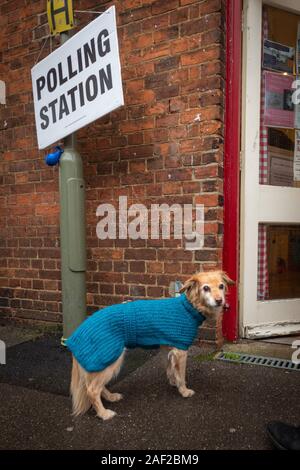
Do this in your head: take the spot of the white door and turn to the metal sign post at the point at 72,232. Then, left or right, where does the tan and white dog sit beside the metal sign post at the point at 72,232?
left

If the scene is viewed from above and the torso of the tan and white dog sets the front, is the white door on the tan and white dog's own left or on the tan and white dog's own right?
on the tan and white dog's own left

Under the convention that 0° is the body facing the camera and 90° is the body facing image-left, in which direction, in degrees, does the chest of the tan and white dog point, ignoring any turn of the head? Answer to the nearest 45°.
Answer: approximately 270°

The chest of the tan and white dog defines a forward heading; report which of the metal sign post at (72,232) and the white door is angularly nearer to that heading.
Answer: the white door

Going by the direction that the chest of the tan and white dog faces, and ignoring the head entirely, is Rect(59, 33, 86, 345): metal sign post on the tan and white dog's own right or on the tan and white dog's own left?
on the tan and white dog's own left
